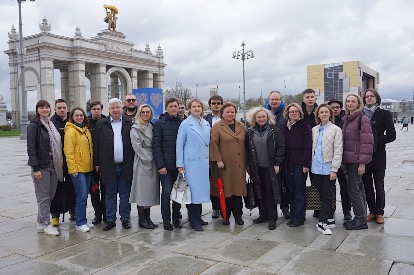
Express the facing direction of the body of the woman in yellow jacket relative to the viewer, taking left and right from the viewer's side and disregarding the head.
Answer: facing the viewer and to the right of the viewer

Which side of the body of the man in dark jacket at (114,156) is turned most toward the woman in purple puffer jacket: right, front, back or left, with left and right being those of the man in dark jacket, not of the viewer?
left

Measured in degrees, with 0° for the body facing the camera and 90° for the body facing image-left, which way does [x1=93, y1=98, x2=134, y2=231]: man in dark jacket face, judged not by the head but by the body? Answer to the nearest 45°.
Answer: approximately 0°

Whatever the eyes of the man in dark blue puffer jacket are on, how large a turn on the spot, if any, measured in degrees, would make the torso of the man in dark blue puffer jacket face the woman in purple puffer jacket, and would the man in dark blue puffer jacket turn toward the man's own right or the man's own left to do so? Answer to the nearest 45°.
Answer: approximately 45° to the man's own left

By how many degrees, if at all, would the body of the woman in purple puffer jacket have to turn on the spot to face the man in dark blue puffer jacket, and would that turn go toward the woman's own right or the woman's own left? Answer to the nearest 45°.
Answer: approximately 45° to the woman's own right

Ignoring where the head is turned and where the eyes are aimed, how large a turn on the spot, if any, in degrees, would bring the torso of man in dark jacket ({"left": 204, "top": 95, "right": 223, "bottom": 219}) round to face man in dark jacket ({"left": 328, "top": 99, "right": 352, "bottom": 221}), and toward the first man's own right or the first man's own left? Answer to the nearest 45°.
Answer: approximately 90° to the first man's own left

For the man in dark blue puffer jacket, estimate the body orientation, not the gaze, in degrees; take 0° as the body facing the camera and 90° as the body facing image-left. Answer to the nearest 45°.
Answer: approximately 315°
